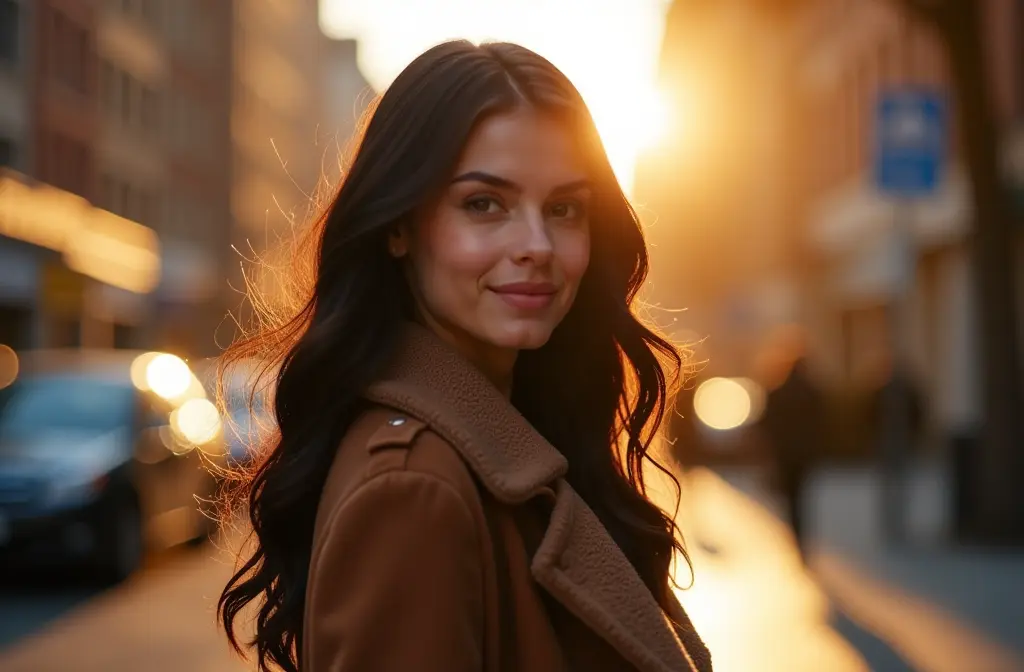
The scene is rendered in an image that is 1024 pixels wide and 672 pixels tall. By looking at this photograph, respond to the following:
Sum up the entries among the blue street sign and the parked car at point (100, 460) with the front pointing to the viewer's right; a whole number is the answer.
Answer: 0

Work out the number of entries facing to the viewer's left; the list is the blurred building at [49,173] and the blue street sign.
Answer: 0

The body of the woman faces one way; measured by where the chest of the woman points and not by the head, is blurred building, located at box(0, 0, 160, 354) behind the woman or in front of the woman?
behind

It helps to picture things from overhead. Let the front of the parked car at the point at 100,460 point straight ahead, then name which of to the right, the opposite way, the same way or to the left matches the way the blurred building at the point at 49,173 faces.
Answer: to the left

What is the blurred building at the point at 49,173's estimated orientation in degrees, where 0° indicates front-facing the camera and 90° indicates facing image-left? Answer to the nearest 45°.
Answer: approximately 315°

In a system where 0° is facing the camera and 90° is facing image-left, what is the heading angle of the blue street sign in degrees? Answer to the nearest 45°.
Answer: approximately 0°
